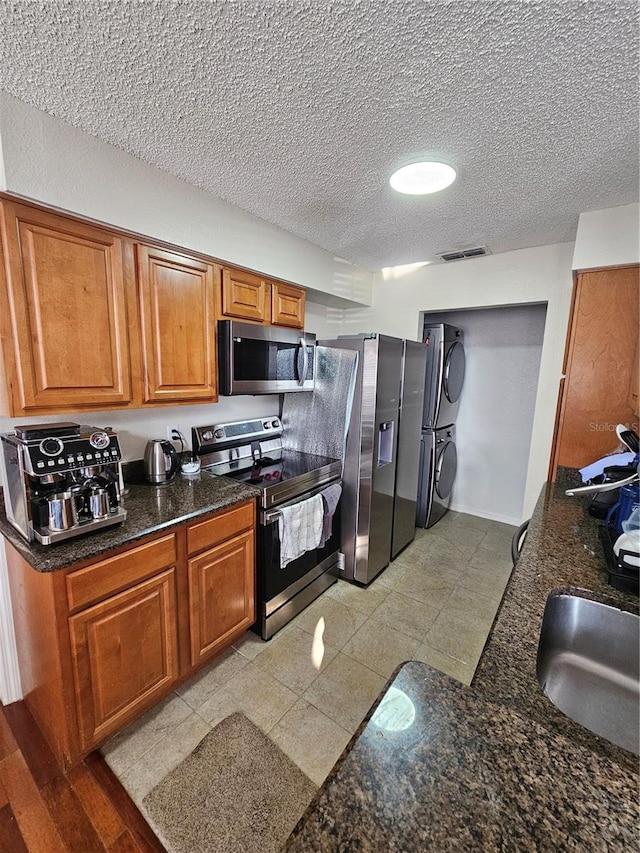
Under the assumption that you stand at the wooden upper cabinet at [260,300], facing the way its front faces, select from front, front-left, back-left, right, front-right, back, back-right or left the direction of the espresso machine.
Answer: right

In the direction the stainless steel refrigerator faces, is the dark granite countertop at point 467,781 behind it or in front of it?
in front

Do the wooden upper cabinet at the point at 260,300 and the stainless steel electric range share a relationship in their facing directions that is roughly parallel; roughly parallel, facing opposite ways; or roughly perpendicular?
roughly parallel

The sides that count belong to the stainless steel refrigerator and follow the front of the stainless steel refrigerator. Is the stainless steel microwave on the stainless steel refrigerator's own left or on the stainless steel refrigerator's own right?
on the stainless steel refrigerator's own right

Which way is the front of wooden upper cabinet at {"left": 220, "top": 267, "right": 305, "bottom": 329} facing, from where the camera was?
facing the viewer and to the right of the viewer

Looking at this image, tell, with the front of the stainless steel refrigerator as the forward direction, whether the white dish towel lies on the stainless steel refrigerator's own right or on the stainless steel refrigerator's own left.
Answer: on the stainless steel refrigerator's own right

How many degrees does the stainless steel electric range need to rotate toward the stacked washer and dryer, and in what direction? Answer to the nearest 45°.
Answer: approximately 90° to its left

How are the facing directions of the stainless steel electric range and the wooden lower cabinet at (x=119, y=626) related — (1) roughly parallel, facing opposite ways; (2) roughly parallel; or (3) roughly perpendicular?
roughly parallel

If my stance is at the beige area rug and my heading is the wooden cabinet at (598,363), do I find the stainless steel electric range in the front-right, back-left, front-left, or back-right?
front-left

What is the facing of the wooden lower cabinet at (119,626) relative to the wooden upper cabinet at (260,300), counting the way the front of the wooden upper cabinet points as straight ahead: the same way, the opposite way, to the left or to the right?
the same way

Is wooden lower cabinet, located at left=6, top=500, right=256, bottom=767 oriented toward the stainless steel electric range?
no

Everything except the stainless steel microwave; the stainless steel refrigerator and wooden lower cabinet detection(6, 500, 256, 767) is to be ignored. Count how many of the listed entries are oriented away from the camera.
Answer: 0

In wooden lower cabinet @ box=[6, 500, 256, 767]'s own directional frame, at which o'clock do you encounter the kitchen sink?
The kitchen sink is roughly at 12 o'clock from the wooden lower cabinet.

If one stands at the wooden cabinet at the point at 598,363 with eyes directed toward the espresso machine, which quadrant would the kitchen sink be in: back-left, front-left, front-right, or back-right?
front-left

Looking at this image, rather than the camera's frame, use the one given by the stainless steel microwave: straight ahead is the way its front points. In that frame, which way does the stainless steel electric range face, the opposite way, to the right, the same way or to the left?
the same way

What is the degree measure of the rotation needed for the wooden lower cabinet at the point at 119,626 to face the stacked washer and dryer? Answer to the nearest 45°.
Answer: approximately 45° to its left
